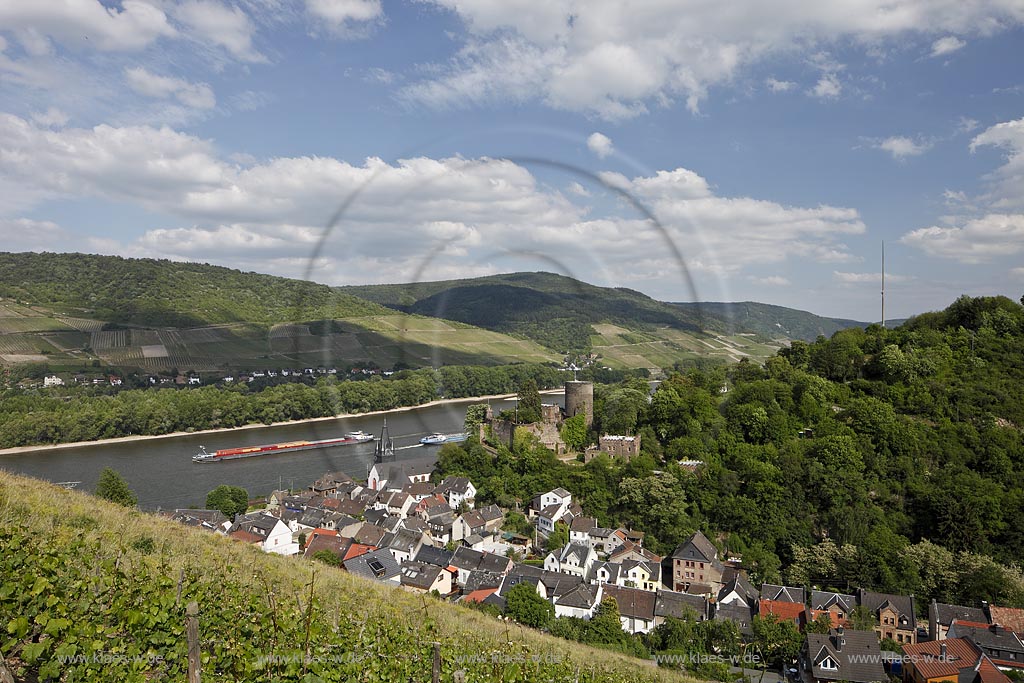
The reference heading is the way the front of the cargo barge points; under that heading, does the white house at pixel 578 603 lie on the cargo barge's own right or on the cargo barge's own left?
on the cargo barge's own left

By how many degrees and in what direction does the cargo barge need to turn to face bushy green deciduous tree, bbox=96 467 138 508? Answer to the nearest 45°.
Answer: approximately 45° to its left

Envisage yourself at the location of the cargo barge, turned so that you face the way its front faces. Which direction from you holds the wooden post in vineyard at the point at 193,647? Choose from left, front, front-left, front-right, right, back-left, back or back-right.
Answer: front-left

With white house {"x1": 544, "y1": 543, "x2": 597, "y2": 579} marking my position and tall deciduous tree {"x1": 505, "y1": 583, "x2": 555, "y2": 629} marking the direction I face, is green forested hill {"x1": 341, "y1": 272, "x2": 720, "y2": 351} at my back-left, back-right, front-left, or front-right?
back-right

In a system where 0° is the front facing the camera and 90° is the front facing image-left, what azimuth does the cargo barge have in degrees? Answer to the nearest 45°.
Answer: approximately 45°

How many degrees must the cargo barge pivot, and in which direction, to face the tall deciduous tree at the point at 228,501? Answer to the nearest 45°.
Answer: approximately 45° to its left

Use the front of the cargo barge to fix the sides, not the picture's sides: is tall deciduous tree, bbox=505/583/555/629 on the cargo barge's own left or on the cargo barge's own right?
on the cargo barge's own left
